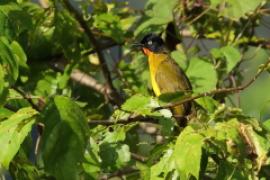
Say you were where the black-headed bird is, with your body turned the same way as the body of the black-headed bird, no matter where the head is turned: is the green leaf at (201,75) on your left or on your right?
on your left

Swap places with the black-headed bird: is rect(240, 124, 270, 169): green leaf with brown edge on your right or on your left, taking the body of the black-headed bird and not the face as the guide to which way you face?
on your left

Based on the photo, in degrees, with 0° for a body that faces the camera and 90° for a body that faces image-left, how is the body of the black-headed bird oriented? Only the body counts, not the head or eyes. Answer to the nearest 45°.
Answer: approximately 90°

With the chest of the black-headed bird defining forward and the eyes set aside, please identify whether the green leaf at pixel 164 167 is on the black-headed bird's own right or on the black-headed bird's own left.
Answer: on the black-headed bird's own left

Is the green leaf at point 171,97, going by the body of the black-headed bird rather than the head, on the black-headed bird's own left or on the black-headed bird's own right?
on the black-headed bird's own left
